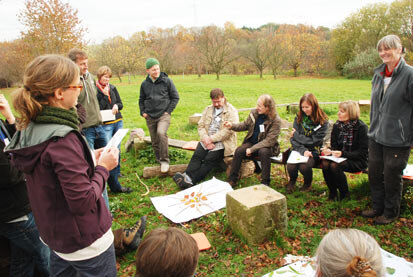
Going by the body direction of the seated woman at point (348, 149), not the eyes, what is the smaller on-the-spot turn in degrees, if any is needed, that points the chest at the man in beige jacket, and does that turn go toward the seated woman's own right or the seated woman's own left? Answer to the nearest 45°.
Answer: approximately 45° to the seated woman's own right

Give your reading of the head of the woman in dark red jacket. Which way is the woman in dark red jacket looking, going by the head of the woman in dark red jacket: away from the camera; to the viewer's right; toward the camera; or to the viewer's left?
to the viewer's right

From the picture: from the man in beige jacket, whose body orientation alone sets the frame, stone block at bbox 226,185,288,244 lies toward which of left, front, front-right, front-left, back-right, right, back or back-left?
front-left

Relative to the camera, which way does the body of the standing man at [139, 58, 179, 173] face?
toward the camera

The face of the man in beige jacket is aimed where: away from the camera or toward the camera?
toward the camera

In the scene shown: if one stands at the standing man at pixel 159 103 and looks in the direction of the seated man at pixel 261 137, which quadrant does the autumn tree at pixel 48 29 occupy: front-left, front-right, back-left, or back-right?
back-left

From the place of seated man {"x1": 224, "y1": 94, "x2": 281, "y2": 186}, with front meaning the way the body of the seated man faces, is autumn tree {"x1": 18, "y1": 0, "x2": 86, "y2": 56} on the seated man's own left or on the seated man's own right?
on the seated man's own right

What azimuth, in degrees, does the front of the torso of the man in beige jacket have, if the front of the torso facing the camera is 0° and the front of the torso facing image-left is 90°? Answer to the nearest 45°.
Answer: approximately 45°

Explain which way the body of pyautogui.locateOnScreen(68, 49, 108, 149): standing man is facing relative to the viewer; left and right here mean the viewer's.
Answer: facing the viewer and to the right of the viewer

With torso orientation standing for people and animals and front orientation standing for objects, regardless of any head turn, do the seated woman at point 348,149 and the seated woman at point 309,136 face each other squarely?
no

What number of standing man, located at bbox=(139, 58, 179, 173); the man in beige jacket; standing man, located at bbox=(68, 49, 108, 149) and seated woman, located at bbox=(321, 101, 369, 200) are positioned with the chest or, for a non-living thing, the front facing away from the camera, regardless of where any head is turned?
0

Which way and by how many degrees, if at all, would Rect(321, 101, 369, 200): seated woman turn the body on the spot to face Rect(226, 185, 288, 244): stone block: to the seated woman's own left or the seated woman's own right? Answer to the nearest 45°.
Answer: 0° — they already face it

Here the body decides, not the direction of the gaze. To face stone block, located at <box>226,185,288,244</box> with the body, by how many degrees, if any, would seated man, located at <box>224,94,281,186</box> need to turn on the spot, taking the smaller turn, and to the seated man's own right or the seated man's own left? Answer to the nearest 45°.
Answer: approximately 45° to the seated man's own left

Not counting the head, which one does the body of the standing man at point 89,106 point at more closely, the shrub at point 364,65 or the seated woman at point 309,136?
the seated woman

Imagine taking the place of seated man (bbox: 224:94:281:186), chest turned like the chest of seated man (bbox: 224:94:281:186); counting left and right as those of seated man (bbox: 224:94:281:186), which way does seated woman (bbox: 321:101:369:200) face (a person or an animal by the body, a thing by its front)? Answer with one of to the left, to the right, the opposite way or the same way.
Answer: the same way

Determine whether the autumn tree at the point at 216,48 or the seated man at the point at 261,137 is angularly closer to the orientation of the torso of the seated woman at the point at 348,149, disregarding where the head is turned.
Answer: the seated man

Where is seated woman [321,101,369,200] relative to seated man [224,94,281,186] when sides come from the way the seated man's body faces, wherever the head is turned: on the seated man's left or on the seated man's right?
on the seated man's left
